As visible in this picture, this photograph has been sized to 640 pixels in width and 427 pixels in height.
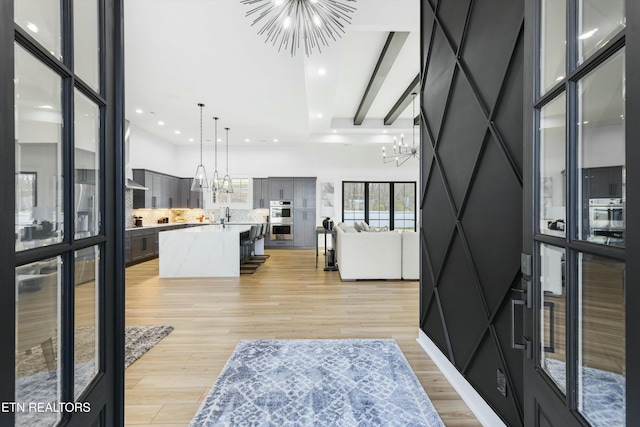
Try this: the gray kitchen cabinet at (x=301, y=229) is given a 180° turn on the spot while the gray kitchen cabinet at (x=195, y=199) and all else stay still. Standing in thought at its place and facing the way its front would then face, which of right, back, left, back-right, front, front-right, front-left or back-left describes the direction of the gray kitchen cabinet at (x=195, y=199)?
left

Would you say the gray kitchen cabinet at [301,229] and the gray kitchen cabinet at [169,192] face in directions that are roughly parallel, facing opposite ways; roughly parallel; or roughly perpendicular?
roughly perpendicular

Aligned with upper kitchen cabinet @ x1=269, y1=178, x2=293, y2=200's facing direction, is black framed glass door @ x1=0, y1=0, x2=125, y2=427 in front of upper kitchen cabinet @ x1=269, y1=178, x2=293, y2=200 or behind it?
in front

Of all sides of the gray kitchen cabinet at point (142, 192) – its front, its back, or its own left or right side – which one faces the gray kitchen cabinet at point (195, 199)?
left
